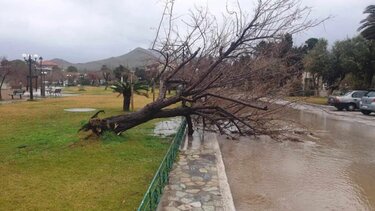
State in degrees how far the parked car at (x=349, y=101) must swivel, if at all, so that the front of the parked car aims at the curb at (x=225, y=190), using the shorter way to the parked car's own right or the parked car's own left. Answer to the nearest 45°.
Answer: approximately 45° to the parked car's own left

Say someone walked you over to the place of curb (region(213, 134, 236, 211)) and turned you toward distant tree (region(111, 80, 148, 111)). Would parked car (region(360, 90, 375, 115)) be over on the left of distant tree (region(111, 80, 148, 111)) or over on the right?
right

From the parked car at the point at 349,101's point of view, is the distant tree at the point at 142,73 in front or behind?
in front

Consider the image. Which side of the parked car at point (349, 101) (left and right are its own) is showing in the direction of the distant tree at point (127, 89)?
back
